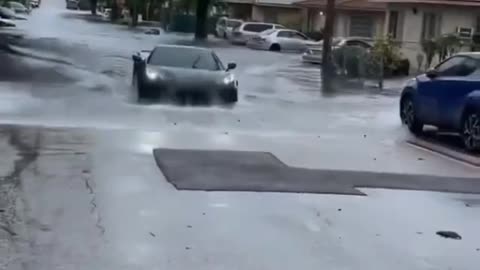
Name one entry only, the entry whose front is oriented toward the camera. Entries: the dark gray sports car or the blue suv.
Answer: the dark gray sports car

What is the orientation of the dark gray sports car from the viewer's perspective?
toward the camera

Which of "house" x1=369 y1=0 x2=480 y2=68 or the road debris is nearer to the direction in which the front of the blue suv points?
the house

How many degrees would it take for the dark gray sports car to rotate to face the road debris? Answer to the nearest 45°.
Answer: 0° — it already faces it

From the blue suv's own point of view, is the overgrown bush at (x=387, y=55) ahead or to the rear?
ahead

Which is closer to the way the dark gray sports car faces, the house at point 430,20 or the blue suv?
the blue suv

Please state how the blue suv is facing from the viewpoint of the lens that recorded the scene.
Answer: facing away from the viewer and to the left of the viewer

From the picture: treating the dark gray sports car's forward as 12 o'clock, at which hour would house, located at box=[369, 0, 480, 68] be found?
The house is roughly at 7 o'clock from the dark gray sports car.

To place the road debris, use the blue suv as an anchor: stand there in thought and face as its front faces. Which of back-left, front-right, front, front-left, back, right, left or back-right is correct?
back-left

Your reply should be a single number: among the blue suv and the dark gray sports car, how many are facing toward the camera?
1

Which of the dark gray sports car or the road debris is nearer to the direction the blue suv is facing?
the dark gray sports car

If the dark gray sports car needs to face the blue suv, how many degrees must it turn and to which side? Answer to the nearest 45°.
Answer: approximately 45° to its left

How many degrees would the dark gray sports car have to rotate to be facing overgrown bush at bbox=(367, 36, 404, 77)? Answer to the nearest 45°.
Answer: approximately 135° to its left

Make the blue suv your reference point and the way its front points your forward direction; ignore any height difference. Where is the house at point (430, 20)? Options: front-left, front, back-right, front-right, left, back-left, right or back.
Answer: front-right
